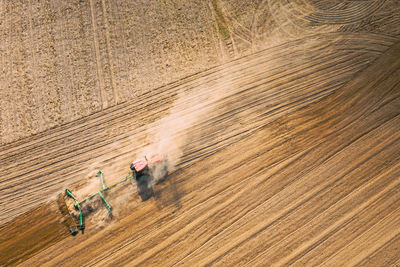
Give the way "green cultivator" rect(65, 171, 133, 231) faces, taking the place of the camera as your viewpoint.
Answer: facing away from the viewer and to the right of the viewer
